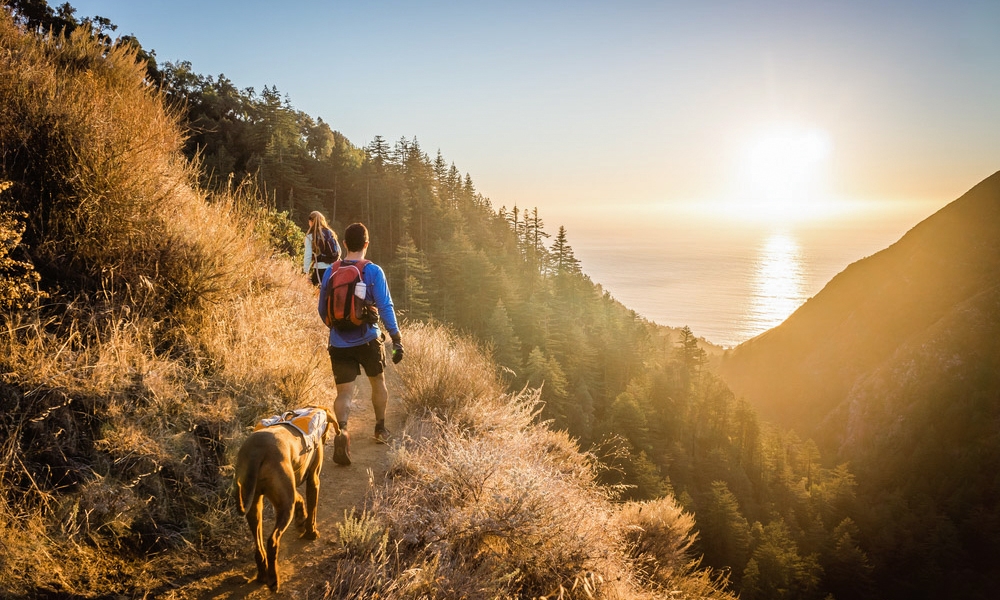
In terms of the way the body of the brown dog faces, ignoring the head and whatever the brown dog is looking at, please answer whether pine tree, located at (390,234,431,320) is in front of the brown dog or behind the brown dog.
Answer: in front

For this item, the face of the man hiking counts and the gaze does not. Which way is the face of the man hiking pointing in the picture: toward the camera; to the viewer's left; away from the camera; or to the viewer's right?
away from the camera

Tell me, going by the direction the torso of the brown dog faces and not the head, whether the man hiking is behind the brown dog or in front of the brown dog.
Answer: in front

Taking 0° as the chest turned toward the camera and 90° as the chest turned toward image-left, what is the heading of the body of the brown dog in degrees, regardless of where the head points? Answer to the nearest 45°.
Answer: approximately 225°
